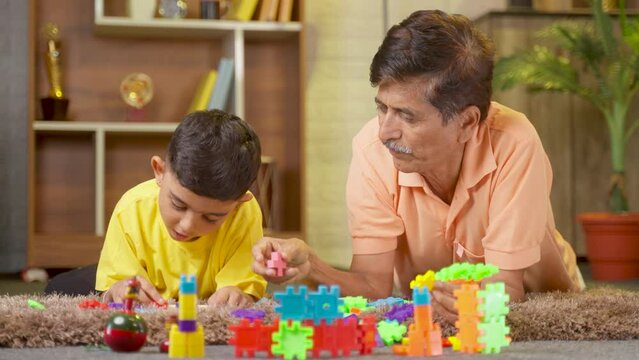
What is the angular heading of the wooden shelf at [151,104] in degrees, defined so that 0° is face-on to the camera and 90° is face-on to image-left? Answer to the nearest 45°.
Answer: approximately 0°

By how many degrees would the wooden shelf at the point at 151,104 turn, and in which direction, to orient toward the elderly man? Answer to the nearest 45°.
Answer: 0° — it already faces them

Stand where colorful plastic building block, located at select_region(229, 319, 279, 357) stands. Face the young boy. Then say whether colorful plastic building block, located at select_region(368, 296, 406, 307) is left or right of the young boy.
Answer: right

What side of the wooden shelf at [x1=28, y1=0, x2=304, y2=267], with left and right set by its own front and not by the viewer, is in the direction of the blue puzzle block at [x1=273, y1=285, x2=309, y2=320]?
front

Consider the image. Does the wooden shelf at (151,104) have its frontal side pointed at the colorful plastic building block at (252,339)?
yes

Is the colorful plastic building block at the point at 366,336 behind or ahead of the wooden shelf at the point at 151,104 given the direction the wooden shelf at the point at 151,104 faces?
ahead

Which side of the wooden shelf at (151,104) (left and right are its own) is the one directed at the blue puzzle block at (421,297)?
front

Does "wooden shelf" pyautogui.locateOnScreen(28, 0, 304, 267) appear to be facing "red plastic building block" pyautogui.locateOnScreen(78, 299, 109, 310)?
yes

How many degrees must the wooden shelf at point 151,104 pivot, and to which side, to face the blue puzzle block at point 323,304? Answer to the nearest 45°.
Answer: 0° — it already faces it

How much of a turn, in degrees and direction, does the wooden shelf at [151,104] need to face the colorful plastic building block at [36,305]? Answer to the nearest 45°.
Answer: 0° — it already faces it
